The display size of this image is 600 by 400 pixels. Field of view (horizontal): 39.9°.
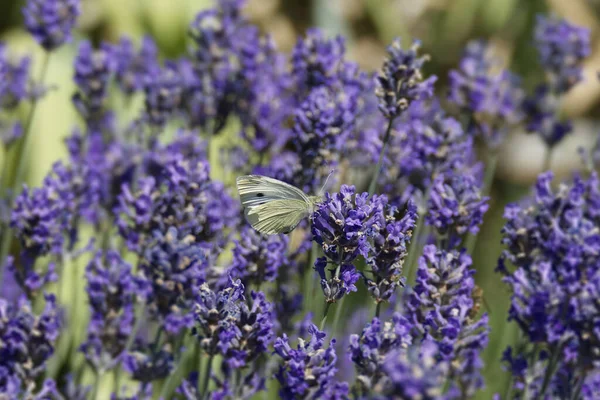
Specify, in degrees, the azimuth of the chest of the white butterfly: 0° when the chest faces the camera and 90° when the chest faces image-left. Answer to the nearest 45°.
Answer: approximately 270°

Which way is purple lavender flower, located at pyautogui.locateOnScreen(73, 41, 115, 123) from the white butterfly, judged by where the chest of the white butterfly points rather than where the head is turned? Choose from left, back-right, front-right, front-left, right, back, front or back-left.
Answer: back-left

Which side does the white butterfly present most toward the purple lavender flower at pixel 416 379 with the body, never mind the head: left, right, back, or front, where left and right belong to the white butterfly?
right

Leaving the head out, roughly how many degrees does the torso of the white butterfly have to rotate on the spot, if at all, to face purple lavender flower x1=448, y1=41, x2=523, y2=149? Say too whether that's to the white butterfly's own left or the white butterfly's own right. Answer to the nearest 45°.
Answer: approximately 45° to the white butterfly's own left

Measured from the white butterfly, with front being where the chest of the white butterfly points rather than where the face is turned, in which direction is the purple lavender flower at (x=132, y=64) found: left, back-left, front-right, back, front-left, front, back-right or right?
back-left

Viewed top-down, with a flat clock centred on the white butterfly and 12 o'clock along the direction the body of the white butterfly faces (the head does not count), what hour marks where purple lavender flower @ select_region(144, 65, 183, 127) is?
The purple lavender flower is roughly at 8 o'clock from the white butterfly.
